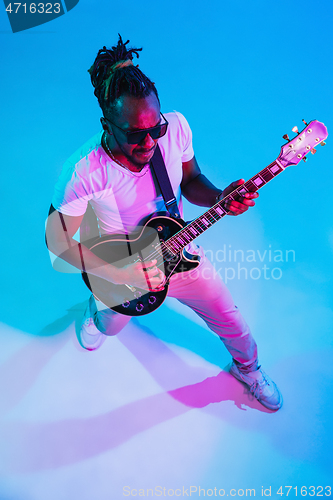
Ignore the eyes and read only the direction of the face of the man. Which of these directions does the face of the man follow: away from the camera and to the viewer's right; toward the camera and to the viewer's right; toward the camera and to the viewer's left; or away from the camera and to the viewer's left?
toward the camera and to the viewer's right

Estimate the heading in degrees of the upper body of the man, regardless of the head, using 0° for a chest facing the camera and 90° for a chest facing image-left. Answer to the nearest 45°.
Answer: approximately 315°
